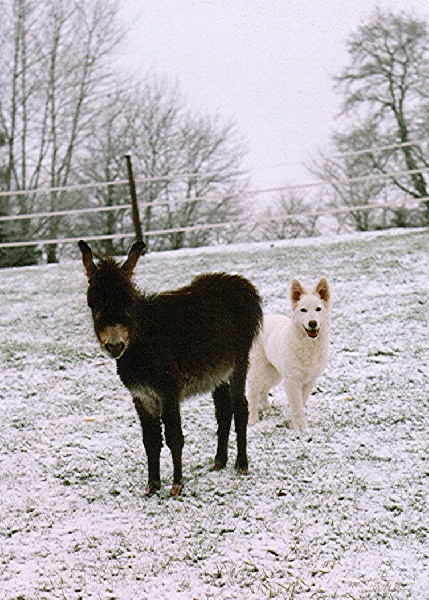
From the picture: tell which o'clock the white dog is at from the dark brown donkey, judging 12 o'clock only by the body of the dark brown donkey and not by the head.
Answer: The white dog is roughly at 6 o'clock from the dark brown donkey.

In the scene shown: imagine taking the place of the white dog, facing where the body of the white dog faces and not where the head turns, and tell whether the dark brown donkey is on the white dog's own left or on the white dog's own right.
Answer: on the white dog's own right

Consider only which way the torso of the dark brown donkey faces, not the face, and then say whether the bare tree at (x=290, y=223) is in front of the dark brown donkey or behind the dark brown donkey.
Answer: behind

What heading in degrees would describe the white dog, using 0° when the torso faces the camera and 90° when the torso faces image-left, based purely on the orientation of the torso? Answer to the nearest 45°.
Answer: approximately 315°

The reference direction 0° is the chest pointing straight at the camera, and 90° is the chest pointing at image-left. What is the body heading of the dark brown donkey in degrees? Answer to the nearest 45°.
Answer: approximately 45°

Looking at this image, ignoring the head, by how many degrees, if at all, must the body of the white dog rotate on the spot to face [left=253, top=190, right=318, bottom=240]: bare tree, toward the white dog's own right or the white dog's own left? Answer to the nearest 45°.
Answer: approximately 135° to the white dog's own left

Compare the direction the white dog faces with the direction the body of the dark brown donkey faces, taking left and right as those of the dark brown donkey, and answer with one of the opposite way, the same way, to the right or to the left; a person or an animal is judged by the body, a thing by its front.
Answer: to the left
